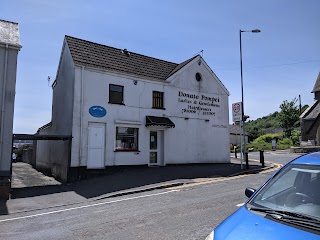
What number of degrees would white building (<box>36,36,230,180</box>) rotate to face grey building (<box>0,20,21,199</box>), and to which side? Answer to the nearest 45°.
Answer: approximately 90° to its right

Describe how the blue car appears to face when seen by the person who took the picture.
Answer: facing the viewer and to the left of the viewer

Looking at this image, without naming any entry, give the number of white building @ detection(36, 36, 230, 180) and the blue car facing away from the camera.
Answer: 0

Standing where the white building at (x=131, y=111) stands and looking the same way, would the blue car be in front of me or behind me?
in front

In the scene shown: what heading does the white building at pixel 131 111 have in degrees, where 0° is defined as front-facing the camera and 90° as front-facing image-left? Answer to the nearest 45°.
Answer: approximately 315°

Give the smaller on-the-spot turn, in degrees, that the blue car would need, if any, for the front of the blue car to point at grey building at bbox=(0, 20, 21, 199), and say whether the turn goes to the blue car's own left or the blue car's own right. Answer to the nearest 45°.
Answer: approximately 90° to the blue car's own right

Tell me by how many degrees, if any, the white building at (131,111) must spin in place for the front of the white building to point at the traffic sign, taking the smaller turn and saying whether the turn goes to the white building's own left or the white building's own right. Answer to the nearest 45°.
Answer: approximately 45° to the white building's own left

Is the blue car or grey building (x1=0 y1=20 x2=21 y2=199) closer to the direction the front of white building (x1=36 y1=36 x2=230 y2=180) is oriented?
the blue car
